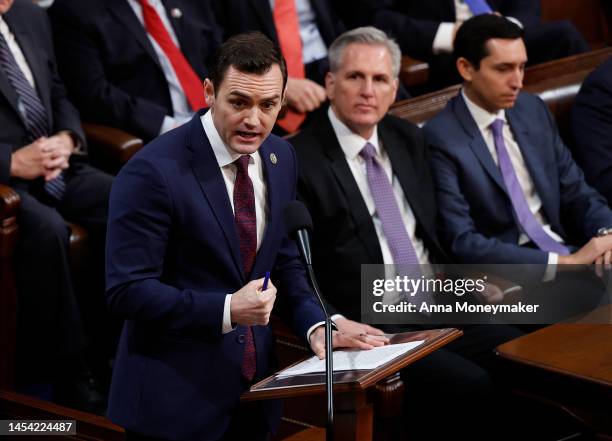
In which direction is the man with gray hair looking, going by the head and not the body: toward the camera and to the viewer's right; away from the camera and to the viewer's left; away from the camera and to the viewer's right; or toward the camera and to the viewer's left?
toward the camera and to the viewer's left

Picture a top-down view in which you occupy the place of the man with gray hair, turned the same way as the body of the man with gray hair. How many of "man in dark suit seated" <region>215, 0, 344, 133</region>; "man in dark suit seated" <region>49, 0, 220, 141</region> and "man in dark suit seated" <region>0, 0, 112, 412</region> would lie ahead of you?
0

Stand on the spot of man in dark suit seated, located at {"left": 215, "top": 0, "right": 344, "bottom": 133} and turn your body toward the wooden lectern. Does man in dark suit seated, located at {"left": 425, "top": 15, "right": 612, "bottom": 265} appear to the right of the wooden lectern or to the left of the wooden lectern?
left

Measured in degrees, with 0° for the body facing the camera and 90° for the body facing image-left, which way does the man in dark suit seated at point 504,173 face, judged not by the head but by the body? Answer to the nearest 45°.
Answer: approximately 315°

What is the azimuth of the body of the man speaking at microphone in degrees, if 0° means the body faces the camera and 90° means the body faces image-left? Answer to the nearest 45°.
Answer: approximately 315°

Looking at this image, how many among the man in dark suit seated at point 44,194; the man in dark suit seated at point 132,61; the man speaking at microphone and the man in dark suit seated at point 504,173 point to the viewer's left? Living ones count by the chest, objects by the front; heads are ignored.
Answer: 0

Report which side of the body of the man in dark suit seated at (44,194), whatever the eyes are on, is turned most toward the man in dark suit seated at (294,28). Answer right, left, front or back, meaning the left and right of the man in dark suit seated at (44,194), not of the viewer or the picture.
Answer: left

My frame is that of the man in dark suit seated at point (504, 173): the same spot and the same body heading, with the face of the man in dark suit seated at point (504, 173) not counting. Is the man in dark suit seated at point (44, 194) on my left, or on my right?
on my right

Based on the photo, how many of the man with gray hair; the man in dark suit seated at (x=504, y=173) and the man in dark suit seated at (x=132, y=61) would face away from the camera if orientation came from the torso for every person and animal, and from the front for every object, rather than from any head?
0

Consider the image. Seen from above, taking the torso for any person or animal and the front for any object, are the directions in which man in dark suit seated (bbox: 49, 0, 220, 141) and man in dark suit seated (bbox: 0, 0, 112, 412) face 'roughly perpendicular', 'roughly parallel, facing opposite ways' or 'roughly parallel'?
roughly parallel

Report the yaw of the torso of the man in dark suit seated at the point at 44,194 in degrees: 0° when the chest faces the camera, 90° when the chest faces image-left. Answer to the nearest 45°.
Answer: approximately 315°

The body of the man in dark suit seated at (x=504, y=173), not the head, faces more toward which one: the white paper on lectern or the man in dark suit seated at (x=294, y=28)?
the white paper on lectern

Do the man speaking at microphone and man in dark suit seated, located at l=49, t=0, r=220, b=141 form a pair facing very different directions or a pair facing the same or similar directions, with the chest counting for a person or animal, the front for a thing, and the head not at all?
same or similar directions

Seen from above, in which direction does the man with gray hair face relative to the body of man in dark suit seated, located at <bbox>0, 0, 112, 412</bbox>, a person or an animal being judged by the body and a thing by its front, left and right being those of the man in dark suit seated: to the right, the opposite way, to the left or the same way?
the same way

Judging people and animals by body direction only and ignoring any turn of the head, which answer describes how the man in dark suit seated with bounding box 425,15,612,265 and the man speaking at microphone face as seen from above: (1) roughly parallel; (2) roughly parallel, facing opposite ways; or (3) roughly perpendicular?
roughly parallel

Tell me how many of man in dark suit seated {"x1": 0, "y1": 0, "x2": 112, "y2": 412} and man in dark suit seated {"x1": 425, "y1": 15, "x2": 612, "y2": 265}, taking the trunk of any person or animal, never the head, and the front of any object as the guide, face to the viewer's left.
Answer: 0

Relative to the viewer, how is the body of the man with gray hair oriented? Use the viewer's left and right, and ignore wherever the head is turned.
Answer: facing the viewer and to the right of the viewer
